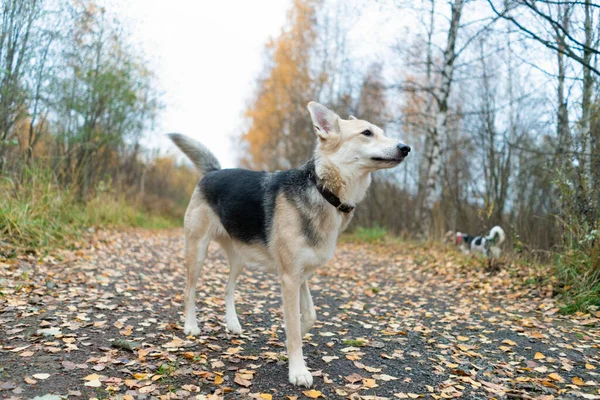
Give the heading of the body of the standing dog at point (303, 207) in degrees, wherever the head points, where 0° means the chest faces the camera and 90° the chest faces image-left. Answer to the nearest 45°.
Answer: approximately 315°

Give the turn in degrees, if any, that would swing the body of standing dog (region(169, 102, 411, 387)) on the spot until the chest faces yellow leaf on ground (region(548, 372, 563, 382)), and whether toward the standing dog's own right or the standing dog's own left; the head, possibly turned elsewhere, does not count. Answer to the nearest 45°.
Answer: approximately 45° to the standing dog's own left

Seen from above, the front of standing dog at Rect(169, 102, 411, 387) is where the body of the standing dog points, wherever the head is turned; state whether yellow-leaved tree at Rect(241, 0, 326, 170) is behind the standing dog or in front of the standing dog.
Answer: behind
